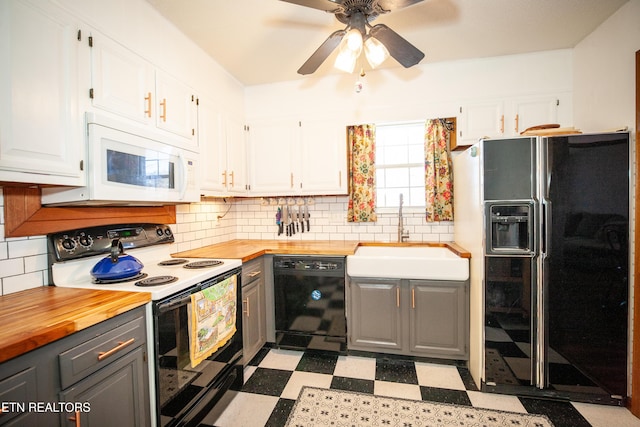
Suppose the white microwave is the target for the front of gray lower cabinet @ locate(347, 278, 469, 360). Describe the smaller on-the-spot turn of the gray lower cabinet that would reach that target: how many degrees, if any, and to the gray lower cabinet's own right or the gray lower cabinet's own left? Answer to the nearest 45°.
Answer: approximately 45° to the gray lower cabinet's own right

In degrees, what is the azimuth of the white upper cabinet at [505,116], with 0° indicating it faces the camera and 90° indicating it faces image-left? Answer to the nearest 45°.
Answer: approximately 0°

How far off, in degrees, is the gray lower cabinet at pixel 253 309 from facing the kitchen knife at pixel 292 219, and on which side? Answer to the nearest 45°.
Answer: approximately 90° to its left

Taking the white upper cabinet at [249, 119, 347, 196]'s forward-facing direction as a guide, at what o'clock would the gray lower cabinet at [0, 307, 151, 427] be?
The gray lower cabinet is roughly at 1 o'clock from the white upper cabinet.

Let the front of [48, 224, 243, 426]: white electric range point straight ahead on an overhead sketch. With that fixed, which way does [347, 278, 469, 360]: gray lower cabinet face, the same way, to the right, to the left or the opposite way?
to the right

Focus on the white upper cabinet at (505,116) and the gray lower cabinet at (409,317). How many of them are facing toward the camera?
2

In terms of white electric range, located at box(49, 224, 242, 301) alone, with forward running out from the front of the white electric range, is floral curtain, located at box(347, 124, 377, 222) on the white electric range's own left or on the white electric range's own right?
on the white electric range's own left

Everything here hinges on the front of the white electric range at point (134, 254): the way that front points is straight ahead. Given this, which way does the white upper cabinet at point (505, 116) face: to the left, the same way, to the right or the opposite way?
to the right

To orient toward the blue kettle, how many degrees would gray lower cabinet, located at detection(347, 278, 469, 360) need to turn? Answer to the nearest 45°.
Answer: approximately 45° to its right

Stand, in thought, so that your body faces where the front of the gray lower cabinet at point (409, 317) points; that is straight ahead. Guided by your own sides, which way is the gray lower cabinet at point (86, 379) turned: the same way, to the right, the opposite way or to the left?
to the left

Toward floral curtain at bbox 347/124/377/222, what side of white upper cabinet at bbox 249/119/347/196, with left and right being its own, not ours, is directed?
left

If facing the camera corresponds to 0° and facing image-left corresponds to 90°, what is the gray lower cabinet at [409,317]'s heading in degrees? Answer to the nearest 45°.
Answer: approximately 0°
